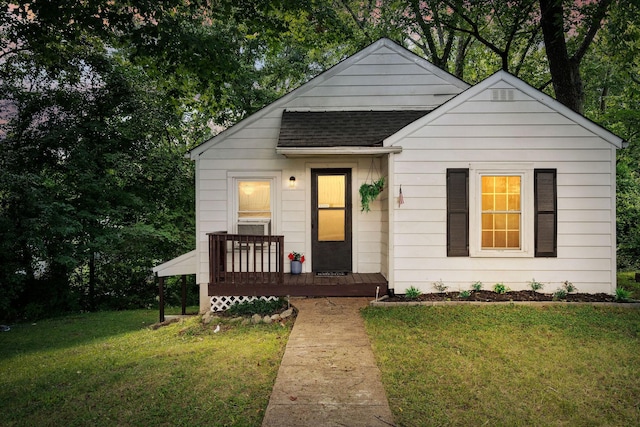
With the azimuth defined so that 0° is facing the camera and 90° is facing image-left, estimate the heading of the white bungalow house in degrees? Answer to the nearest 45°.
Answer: approximately 0°
